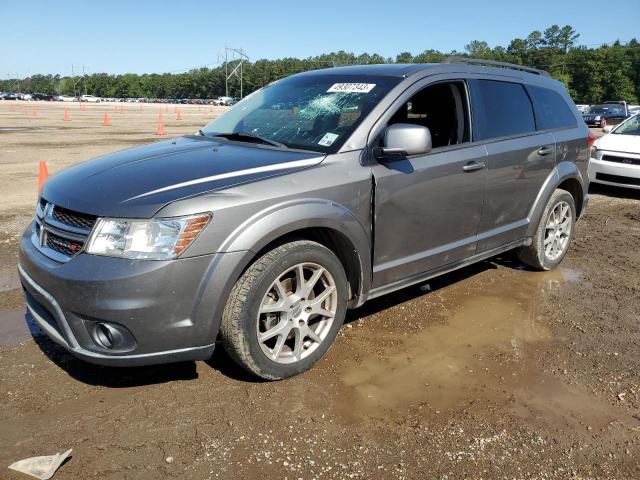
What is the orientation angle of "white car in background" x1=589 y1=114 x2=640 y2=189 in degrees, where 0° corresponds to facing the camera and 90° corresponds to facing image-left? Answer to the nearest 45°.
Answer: approximately 45°

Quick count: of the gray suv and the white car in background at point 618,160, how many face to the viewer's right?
0

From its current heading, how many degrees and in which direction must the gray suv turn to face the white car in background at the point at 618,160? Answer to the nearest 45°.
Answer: approximately 180°

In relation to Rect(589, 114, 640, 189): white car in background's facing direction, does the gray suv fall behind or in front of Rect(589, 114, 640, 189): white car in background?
in front

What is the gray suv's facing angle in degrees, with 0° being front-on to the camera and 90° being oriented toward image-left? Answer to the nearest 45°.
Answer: approximately 45°
